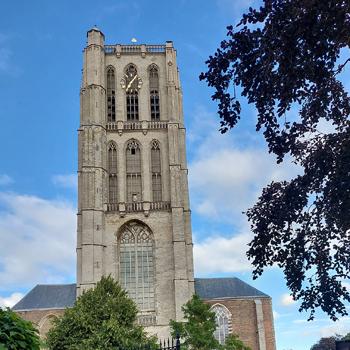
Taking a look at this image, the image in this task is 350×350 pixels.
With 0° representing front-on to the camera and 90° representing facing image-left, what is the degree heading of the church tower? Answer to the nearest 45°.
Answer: approximately 0°

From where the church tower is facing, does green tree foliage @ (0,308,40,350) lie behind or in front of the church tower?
in front

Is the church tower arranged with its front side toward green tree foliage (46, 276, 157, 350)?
yes
